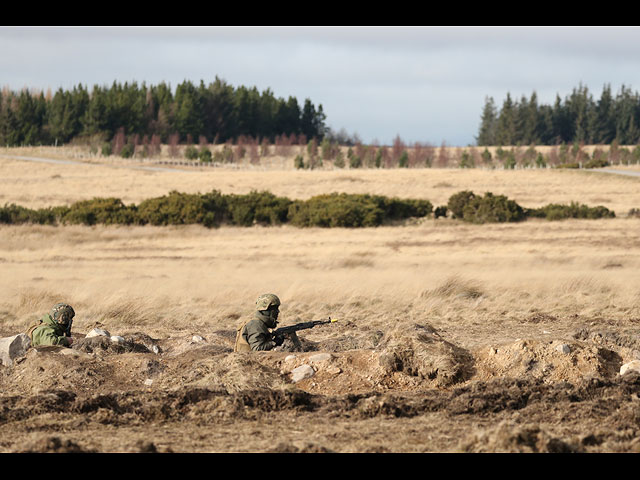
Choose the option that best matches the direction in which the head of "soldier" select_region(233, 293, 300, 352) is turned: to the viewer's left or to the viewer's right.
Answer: to the viewer's right

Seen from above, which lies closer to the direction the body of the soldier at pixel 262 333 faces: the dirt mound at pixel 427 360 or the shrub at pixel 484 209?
the dirt mound

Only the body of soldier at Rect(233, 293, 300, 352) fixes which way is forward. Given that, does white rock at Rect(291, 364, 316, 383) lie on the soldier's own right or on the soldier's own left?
on the soldier's own right

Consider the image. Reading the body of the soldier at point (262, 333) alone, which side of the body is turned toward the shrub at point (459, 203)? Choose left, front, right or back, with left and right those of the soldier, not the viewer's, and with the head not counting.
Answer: left

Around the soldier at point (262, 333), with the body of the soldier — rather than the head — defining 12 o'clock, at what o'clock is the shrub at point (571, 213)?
The shrub is roughly at 10 o'clock from the soldier.

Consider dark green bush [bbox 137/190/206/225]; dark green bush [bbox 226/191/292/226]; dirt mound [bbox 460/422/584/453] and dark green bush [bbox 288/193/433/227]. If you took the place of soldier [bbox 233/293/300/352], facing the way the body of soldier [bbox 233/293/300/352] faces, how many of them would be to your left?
3

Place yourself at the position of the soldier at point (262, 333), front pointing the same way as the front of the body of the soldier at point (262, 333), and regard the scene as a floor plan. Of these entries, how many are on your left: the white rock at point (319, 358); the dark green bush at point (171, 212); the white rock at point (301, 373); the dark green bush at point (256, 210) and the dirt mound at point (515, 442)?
2

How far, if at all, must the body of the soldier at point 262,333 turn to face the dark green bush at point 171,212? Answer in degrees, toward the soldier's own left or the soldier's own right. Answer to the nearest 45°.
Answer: approximately 90° to the soldier's own left

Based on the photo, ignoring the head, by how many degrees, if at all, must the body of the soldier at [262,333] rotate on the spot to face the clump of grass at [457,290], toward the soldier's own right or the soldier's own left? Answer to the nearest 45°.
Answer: approximately 45° to the soldier's own left

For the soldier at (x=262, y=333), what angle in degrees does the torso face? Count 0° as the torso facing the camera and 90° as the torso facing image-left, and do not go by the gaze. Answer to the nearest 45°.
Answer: approximately 270°

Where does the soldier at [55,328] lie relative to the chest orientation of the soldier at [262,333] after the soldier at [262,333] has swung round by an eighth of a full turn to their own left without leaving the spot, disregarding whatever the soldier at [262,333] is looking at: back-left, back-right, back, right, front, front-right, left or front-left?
back-left

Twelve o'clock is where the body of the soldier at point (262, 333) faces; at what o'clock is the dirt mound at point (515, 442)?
The dirt mound is roughly at 2 o'clock from the soldier.

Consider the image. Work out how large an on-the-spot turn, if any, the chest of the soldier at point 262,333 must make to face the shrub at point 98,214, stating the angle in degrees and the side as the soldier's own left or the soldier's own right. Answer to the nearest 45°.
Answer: approximately 90° to the soldier's own left

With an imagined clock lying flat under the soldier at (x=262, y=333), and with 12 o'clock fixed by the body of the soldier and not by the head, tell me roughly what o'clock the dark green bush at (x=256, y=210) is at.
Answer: The dark green bush is roughly at 9 o'clock from the soldier.

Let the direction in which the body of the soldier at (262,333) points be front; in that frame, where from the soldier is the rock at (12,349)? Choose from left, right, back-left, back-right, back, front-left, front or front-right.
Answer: back
